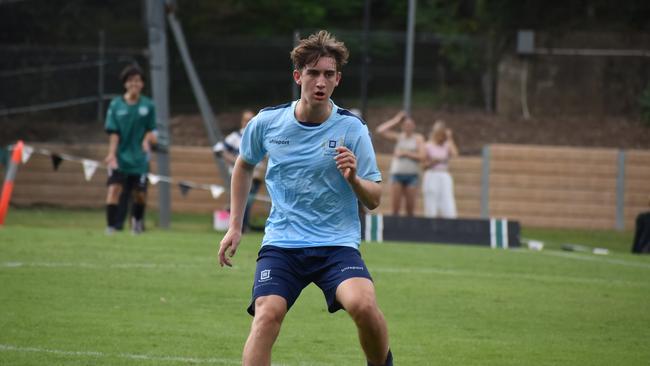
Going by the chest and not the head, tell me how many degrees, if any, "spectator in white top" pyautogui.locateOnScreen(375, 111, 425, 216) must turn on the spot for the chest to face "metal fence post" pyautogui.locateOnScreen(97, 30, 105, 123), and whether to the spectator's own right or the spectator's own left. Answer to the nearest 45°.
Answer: approximately 135° to the spectator's own right

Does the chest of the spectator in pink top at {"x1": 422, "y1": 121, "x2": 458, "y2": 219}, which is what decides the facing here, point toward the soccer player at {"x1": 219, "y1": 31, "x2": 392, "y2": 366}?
yes

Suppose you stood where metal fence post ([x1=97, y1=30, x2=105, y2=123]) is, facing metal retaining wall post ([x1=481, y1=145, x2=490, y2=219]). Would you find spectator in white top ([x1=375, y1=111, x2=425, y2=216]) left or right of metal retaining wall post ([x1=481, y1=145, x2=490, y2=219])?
right

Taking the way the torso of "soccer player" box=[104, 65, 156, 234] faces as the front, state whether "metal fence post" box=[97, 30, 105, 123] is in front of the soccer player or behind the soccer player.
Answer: behind

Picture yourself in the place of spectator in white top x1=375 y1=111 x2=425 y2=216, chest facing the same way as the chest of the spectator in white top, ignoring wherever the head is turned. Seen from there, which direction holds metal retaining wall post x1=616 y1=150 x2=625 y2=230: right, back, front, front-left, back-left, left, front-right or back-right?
back-left

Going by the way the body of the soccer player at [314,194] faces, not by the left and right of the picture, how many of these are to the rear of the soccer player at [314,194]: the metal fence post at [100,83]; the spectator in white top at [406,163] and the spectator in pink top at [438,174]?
3

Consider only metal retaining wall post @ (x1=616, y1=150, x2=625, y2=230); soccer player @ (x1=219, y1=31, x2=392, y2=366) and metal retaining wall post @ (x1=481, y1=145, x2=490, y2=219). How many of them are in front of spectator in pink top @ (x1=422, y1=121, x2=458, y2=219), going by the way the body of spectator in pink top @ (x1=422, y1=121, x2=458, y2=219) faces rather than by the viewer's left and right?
1

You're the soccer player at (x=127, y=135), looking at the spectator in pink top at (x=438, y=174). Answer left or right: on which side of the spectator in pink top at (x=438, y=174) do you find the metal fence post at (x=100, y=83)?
left

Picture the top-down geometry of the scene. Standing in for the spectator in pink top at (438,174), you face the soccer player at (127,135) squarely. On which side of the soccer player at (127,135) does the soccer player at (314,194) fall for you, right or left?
left

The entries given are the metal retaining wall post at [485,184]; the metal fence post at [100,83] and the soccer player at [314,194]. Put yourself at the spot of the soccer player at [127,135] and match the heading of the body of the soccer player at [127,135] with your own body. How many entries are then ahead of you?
1
